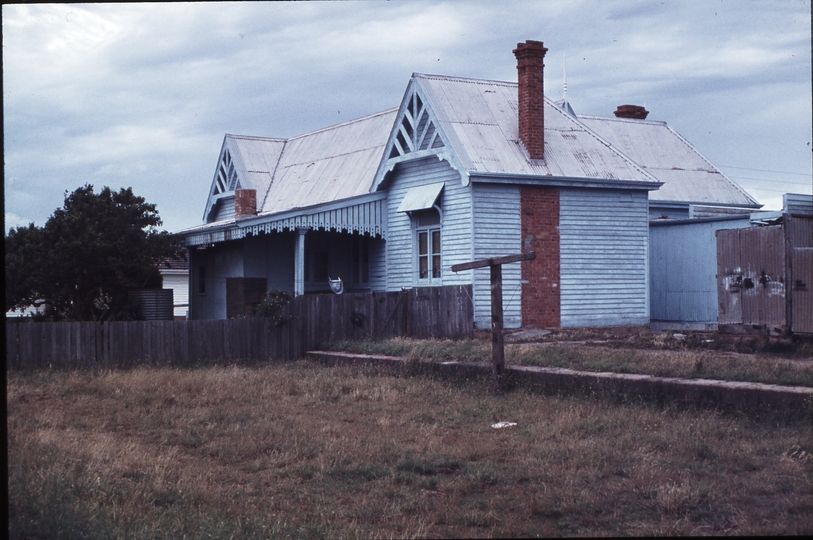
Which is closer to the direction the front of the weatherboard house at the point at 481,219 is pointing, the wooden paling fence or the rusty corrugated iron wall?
the wooden paling fence

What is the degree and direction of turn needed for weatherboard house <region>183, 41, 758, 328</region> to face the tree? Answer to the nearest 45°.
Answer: approximately 45° to its right

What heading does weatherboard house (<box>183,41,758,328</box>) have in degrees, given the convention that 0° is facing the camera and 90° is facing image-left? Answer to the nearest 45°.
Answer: approximately 45°

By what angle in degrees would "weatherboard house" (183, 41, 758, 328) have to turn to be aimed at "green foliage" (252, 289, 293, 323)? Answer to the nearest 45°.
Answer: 0° — it already faces it

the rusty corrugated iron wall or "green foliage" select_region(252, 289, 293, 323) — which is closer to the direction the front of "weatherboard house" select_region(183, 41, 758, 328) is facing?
the green foliage

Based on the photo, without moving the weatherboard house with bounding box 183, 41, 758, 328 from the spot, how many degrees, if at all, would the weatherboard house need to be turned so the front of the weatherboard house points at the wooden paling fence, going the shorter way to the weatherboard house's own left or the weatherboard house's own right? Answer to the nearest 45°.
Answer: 0° — it already faces it
